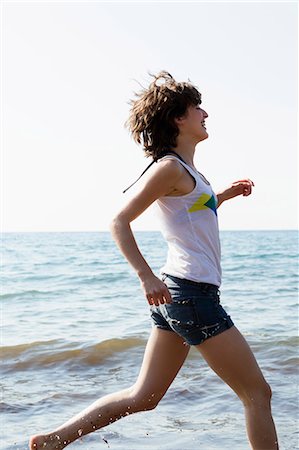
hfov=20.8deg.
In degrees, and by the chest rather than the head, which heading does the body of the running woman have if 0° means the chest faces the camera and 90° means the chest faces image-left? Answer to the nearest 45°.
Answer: approximately 270°

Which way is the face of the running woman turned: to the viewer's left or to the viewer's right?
to the viewer's right
